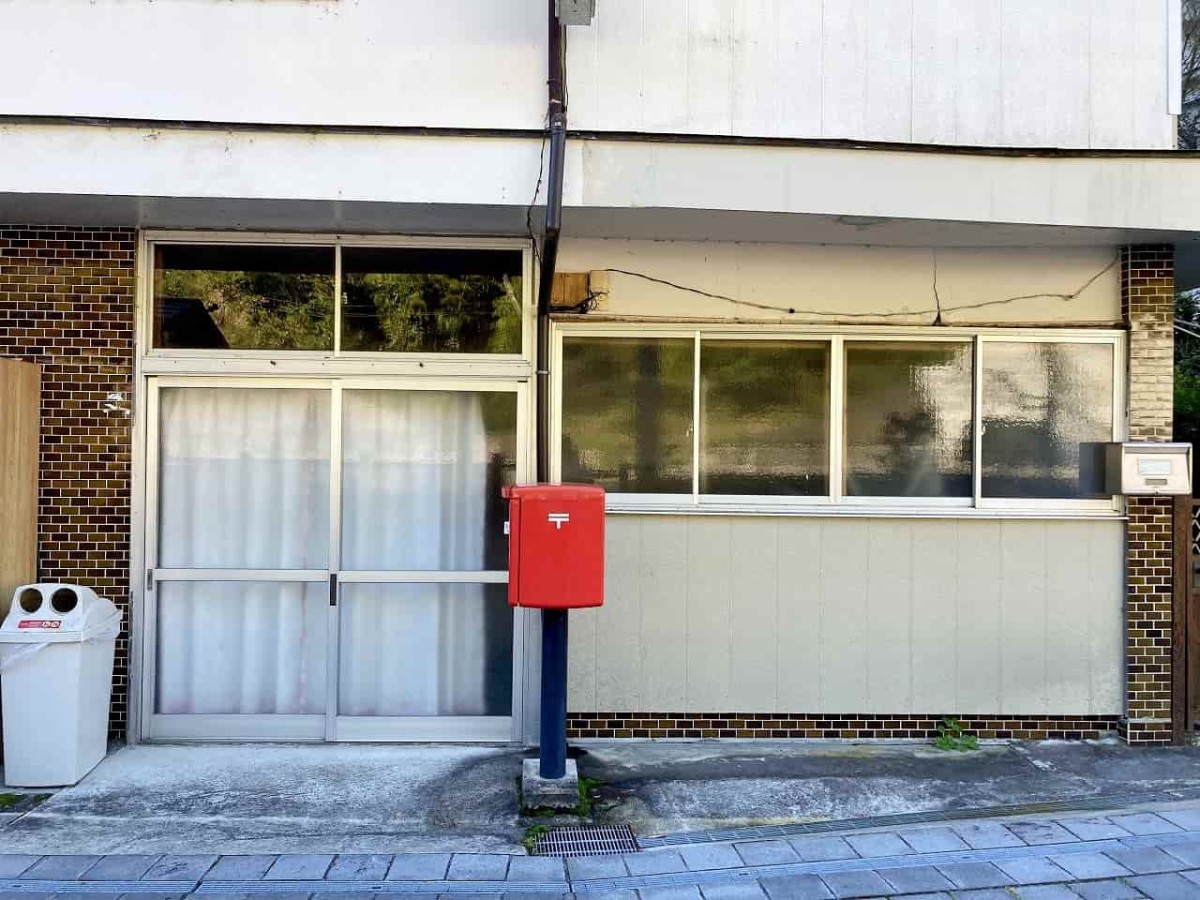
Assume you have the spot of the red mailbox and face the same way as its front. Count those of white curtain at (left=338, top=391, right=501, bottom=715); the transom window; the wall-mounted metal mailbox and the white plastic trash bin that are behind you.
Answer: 1

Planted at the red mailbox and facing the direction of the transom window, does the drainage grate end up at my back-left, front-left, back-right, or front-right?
back-left

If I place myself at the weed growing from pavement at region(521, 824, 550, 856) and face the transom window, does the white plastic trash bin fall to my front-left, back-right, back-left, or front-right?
front-left

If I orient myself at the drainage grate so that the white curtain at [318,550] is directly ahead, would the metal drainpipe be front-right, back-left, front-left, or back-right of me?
front-right

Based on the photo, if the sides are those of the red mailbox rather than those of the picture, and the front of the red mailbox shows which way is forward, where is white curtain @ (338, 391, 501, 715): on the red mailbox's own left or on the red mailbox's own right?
on the red mailbox's own right
